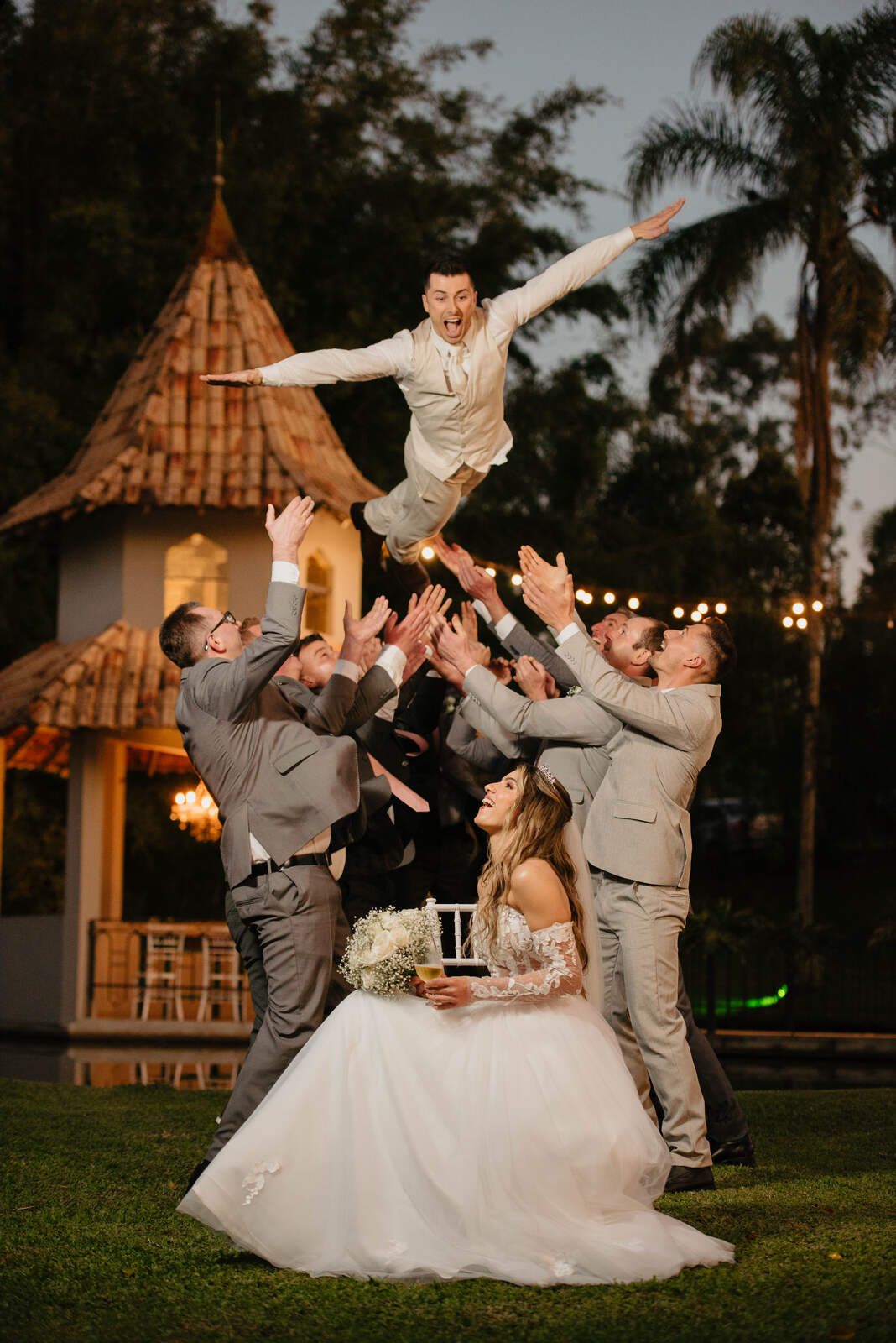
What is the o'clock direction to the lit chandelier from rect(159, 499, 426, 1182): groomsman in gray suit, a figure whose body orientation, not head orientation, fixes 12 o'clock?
The lit chandelier is roughly at 9 o'clock from the groomsman in gray suit.

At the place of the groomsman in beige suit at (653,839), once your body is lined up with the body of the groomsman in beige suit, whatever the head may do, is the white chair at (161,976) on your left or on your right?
on your right

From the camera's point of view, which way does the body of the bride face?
to the viewer's left

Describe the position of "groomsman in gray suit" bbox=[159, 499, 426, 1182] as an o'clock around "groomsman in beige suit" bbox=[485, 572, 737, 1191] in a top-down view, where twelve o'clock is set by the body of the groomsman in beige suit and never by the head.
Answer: The groomsman in gray suit is roughly at 11 o'clock from the groomsman in beige suit.

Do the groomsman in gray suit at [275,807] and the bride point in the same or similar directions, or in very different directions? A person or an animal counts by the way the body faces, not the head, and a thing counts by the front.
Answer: very different directions

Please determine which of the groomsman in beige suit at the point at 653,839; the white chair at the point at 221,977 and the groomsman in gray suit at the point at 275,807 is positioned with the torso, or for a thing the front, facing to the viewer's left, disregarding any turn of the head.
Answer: the groomsman in beige suit

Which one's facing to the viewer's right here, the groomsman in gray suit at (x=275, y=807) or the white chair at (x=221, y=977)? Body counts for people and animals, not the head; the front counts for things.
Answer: the groomsman in gray suit

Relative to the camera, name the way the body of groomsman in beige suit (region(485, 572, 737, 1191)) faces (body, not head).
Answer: to the viewer's left

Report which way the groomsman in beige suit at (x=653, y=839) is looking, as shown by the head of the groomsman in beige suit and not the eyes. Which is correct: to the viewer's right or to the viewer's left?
to the viewer's left

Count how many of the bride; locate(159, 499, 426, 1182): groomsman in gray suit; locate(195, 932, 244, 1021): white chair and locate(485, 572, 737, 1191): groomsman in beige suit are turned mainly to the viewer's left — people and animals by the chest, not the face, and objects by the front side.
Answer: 2

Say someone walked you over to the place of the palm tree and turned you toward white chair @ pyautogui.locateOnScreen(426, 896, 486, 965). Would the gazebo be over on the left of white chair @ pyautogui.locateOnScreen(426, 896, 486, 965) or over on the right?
right

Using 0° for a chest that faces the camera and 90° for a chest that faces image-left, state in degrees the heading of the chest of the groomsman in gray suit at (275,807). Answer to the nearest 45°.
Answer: approximately 270°

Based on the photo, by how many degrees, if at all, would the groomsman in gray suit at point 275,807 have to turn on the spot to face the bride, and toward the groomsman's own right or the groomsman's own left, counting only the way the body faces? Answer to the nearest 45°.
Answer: approximately 45° to the groomsman's own right
